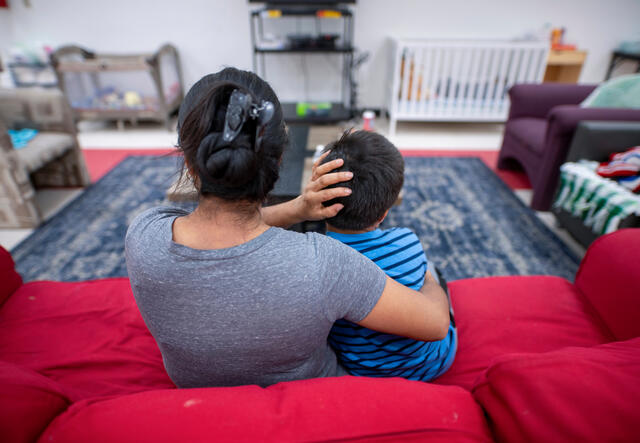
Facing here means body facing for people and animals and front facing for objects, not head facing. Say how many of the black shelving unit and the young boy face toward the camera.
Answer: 1

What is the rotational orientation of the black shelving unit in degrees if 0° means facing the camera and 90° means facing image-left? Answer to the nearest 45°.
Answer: approximately 0°

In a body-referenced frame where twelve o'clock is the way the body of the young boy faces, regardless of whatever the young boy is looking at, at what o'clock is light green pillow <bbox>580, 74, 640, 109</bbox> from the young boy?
The light green pillow is roughly at 1 o'clock from the young boy.

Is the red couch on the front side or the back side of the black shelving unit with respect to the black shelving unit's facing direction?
on the front side

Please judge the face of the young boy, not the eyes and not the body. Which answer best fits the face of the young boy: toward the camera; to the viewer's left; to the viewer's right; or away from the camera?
away from the camera

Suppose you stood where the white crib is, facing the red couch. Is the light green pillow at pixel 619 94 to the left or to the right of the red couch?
left

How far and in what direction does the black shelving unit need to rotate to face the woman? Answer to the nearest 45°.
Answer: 0° — it already faces them

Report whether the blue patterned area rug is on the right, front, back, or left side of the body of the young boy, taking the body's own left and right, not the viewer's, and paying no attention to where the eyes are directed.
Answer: front

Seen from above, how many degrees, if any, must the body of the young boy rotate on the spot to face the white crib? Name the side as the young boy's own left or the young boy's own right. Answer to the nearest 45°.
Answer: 0° — they already face it

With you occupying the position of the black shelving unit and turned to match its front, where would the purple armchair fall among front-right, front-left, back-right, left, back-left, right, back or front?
front-left

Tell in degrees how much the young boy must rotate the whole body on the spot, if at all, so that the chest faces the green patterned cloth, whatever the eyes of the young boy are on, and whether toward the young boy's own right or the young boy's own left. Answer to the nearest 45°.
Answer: approximately 45° to the young boy's own right

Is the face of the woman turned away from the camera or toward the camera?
away from the camera

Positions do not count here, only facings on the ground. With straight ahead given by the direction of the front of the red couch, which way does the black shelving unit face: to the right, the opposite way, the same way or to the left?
the opposite way

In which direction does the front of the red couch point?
away from the camera

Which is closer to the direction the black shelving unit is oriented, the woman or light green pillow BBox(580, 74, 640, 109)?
the woman

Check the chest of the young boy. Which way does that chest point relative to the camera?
away from the camera

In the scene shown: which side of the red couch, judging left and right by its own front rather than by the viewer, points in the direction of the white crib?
front
